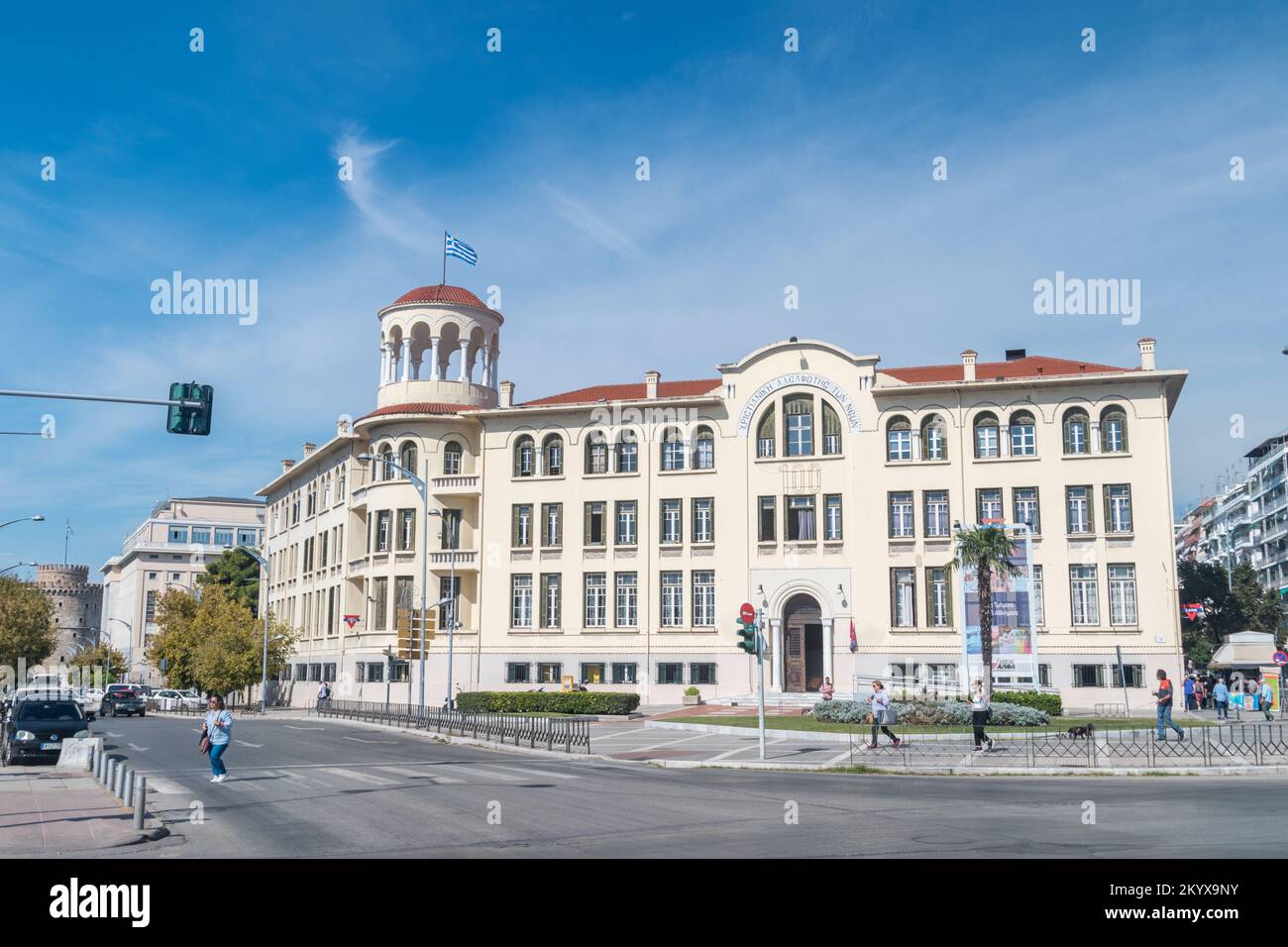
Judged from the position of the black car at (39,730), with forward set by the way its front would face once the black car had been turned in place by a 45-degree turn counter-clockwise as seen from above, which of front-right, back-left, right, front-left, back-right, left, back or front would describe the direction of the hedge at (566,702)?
left

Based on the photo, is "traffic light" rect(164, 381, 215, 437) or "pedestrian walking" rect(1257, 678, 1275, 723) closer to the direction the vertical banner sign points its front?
the traffic light

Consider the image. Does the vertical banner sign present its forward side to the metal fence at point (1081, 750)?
yes

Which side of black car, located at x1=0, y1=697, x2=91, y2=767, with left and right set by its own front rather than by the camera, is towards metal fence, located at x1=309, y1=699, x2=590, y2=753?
left

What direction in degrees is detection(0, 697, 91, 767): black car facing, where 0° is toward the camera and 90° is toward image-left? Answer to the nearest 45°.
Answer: approximately 0°

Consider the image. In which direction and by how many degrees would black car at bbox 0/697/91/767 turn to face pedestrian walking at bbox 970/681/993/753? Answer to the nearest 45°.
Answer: approximately 45° to its left

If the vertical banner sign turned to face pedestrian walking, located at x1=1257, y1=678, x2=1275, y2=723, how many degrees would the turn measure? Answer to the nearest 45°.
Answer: approximately 45° to its left

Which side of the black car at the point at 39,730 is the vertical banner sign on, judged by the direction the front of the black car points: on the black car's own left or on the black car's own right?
on the black car's own left

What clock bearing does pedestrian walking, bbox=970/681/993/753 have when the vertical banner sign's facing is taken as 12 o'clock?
The pedestrian walking is roughly at 12 o'clock from the vertical banner sign.

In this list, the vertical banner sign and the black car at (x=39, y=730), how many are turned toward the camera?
2

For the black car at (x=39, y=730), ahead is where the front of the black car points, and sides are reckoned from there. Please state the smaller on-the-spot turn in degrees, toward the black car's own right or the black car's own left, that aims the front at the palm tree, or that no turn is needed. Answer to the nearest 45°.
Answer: approximately 90° to the black car's own left

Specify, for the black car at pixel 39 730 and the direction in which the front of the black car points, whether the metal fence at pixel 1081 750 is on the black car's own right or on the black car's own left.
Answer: on the black car's own left
